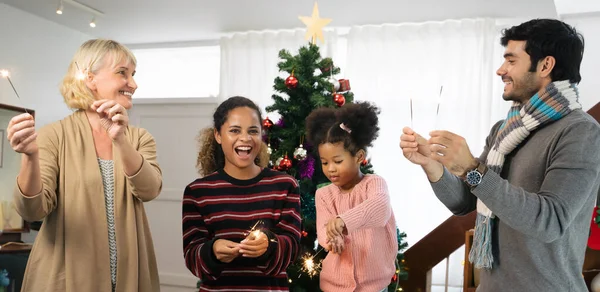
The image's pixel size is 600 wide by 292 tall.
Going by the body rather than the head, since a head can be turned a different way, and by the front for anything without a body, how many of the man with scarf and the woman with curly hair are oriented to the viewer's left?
1

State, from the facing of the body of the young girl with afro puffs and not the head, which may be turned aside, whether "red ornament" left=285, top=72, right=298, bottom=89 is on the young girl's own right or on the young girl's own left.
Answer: on the young girl's own right

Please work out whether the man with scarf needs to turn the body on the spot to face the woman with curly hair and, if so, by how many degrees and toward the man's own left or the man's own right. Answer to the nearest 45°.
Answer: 0° — they already face them

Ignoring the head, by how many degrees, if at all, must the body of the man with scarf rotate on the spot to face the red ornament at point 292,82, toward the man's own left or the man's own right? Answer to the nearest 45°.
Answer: approximately 45° to the man's own right

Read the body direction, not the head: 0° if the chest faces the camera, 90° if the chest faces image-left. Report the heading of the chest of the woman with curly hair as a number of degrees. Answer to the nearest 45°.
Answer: approximately 0°

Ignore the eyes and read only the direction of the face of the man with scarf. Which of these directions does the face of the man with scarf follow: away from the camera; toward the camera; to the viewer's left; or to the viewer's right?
to the viewer's left

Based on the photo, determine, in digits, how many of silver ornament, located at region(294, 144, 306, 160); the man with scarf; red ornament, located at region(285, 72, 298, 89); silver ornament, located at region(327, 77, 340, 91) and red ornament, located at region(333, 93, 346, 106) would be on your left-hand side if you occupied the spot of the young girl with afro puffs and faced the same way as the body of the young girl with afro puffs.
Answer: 1

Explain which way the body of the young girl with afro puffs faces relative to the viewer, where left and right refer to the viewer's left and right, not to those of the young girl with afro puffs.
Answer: facing the viewer and to the left of the viewer

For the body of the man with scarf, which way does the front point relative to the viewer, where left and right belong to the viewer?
facing to the left of the viewer
